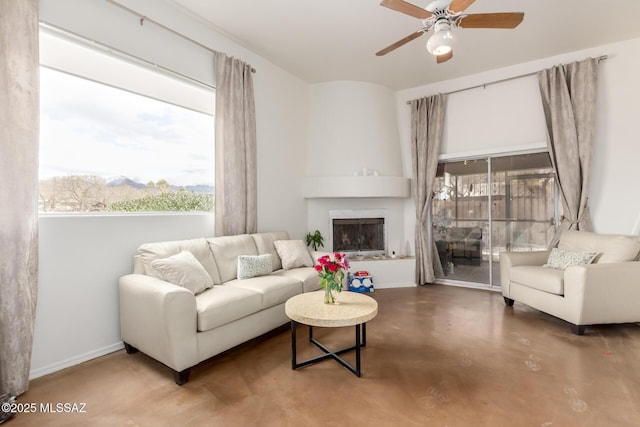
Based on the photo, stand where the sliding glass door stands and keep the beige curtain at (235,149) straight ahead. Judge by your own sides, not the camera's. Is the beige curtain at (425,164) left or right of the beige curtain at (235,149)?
right

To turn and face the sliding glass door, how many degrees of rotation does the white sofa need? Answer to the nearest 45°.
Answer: approximately 45° to its left

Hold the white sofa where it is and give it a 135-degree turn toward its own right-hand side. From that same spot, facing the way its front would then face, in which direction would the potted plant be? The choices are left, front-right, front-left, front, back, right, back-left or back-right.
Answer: back-right

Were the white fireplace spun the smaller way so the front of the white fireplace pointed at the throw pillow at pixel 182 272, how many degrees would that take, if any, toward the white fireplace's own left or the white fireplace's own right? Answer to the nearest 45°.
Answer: approximately 45° to the white fireplace's own right

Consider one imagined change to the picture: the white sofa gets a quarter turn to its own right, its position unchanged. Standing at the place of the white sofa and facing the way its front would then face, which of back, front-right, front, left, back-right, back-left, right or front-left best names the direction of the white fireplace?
back

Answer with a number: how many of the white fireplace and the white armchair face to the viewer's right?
0

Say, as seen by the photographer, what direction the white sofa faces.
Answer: facing the viewer and to the right of the viewer

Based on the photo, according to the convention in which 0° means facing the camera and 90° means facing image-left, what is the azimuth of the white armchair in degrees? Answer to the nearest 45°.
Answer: approximately 45°

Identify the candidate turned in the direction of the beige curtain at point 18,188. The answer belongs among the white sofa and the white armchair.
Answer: the white armchair

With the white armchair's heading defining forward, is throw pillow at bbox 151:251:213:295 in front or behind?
in front

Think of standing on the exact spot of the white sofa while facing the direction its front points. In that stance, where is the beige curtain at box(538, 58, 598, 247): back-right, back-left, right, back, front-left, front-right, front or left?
front-left

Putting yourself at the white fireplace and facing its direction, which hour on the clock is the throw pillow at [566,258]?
The throw pillow is roughly at 10 o'clock from the white fireplace.

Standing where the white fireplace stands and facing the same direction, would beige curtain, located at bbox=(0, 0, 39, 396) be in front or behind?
in front
